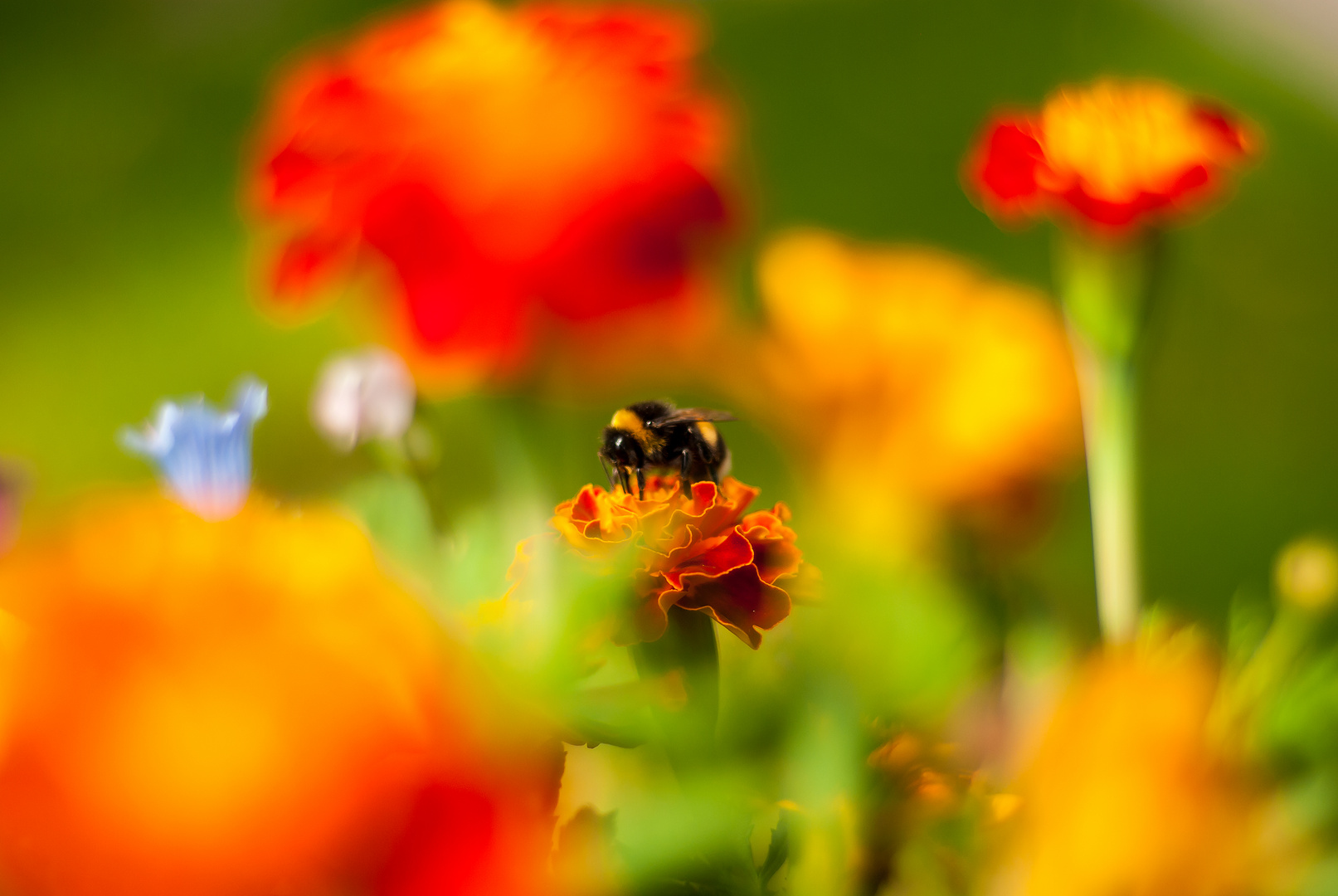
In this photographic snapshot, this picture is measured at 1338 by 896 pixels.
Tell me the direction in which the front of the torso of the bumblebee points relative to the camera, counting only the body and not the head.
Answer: to the viewer's left
